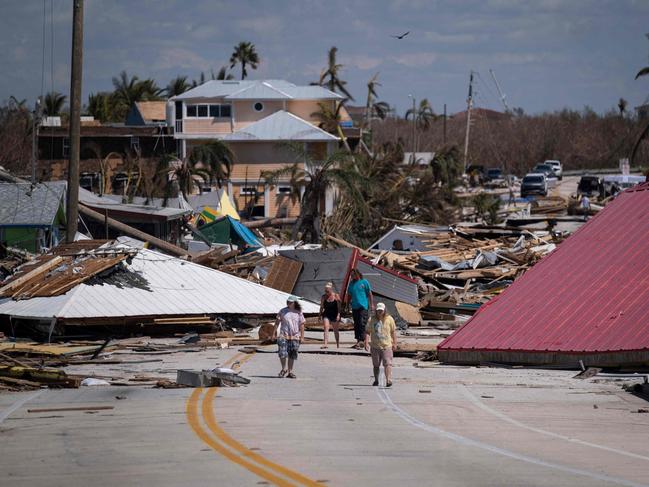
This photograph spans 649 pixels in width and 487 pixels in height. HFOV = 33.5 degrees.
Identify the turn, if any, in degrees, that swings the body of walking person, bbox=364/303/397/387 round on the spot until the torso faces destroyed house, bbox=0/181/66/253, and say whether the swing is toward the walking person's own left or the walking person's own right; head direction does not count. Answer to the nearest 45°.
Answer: approximately 135° to the walking person's own right

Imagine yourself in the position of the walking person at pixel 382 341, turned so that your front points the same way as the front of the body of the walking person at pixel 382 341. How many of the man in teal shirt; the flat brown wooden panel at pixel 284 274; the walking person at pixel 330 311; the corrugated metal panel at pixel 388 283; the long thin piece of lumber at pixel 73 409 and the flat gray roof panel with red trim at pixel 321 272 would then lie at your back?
5

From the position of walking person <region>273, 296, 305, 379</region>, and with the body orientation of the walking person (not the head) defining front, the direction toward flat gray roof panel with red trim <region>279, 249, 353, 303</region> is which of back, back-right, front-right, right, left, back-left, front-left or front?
back

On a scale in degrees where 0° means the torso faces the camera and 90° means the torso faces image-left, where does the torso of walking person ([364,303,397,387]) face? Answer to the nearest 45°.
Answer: approximately 0°

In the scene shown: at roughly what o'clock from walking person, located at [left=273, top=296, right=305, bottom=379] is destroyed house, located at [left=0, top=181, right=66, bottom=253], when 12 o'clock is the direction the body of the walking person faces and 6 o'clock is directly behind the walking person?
The destroyed house is roughly at 5 o'clock from the walking person.

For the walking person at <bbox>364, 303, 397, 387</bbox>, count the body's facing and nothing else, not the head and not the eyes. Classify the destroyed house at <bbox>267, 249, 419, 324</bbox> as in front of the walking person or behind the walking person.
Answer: behind

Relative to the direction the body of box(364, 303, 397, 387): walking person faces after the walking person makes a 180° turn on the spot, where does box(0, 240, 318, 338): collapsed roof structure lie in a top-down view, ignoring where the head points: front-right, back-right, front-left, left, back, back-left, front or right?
front-left

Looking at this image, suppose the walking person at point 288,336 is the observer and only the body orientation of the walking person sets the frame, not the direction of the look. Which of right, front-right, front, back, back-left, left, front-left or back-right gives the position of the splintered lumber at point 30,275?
back-right

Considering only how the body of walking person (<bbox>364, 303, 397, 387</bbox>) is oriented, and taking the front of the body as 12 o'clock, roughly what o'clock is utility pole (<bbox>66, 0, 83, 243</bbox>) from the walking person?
The utility pole is roughly at 5 o'clock from the walking person.

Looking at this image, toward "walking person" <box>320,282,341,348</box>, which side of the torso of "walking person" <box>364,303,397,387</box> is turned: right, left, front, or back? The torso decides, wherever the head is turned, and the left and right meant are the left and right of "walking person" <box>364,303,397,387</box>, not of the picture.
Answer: back
